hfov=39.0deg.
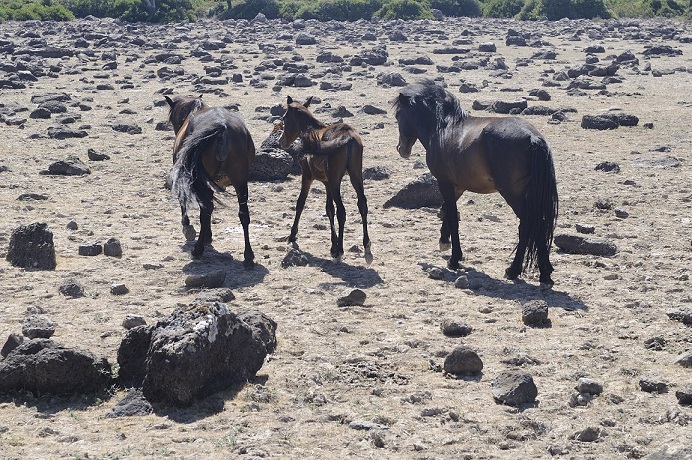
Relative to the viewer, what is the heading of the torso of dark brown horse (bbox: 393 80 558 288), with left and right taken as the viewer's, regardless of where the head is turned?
facing away from the viewer and to the left of the viewer

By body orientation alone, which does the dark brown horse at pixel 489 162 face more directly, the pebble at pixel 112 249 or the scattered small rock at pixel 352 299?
the pebble

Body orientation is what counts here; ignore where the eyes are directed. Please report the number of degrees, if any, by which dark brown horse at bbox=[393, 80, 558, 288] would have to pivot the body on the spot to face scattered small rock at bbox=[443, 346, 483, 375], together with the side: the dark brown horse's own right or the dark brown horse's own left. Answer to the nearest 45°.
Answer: approximately 135° to the dark brown horse's own left

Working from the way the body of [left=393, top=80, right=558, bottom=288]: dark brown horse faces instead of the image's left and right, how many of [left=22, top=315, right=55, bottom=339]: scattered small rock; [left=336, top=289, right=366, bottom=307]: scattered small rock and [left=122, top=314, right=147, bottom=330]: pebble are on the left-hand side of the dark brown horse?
3

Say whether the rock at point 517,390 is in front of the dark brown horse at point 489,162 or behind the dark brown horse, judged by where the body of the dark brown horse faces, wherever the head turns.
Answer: behind

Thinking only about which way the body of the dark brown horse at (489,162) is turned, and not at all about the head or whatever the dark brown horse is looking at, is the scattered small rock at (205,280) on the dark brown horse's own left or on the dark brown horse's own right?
on the dark brown horse's own left

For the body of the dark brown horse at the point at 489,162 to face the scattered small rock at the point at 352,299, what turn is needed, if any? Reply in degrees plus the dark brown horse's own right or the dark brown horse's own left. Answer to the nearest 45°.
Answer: approximately 90° to the dark brown horse's own left

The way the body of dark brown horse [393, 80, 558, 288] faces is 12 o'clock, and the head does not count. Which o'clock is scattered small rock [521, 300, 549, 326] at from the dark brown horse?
The scattered small rock is roughly at 7 o'clock from the dark brown horse.

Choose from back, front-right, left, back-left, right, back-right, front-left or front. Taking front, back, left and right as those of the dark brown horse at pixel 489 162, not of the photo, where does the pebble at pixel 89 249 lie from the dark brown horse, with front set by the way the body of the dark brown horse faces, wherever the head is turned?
front-left

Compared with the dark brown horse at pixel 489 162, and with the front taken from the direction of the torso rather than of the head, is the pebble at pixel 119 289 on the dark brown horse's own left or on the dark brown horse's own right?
on the dark brown horse's own left

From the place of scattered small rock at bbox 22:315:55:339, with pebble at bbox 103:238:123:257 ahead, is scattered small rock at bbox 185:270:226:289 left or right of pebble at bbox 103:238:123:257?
right

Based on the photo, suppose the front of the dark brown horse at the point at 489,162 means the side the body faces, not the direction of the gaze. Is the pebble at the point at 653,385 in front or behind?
behind
